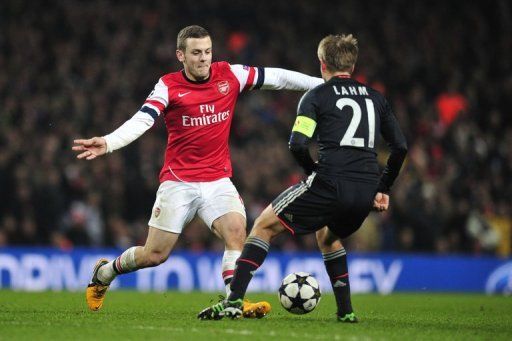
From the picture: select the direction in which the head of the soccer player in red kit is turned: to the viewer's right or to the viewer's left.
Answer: to the viewer's right

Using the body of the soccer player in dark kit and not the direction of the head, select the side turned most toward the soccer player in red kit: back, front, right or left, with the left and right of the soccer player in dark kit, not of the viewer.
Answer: front

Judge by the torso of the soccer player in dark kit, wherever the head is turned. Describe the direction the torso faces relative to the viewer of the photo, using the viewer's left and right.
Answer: facing away from the viewer and to the left of the viewer

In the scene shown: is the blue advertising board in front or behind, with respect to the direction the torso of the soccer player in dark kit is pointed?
in front

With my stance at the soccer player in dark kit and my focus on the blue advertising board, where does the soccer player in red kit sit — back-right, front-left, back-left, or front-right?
front-left
